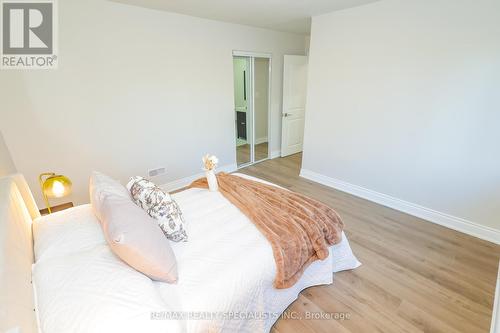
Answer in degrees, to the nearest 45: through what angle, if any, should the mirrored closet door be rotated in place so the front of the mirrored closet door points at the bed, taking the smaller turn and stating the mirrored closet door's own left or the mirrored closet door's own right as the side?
approximately 45° to the mirrored closet door's own right

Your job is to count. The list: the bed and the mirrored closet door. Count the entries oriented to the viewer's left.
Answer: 0

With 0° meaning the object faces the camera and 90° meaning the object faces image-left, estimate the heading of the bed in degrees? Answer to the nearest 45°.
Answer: approximately 270°

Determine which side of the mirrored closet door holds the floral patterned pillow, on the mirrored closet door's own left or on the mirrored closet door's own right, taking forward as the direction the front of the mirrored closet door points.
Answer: on the mirrored closet door's own right

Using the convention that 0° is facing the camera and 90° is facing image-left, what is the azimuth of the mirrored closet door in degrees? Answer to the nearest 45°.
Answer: approximately 315°
